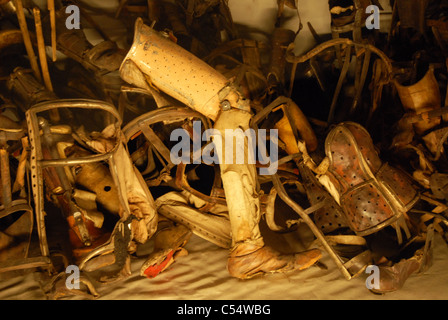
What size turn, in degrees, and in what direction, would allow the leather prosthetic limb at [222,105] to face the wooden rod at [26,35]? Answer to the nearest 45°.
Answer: approximately 135° to its left

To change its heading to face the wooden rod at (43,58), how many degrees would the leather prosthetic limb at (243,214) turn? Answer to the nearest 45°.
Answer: approximately 135° to its left

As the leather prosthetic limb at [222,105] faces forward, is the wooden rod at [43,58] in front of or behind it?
behind

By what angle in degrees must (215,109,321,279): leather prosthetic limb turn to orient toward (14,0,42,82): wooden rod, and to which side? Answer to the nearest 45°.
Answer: approximately 135° to its left

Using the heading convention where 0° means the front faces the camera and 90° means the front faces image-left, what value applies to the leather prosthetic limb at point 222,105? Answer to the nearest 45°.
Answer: approximately 270°
